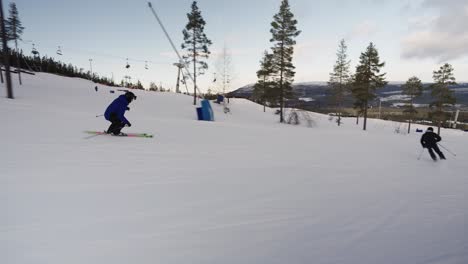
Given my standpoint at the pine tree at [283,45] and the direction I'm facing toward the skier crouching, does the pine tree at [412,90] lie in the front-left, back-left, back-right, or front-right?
back-left

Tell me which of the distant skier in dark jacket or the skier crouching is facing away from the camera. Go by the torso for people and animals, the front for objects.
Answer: the distant skier in dark jacket

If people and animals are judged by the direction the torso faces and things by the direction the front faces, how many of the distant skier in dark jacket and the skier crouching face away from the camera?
1

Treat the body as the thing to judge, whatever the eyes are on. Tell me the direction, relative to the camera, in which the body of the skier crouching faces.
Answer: to the viewer's right

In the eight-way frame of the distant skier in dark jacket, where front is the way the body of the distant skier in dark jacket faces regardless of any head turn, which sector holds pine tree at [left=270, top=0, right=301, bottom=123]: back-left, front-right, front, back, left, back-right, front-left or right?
front-left

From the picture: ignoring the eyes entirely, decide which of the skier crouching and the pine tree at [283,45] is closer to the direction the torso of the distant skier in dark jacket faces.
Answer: the pine tree

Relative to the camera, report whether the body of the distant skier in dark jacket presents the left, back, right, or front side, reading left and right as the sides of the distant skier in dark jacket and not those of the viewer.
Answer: back

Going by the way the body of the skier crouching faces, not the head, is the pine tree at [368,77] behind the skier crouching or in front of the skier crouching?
in front

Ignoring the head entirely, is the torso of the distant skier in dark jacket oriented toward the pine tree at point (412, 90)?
yes

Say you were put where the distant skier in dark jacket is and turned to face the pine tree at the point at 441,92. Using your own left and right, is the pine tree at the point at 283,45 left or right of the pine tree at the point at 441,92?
left

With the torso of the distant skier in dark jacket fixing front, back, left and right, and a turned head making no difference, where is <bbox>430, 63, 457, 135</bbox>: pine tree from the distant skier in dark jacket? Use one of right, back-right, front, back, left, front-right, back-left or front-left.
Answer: front
